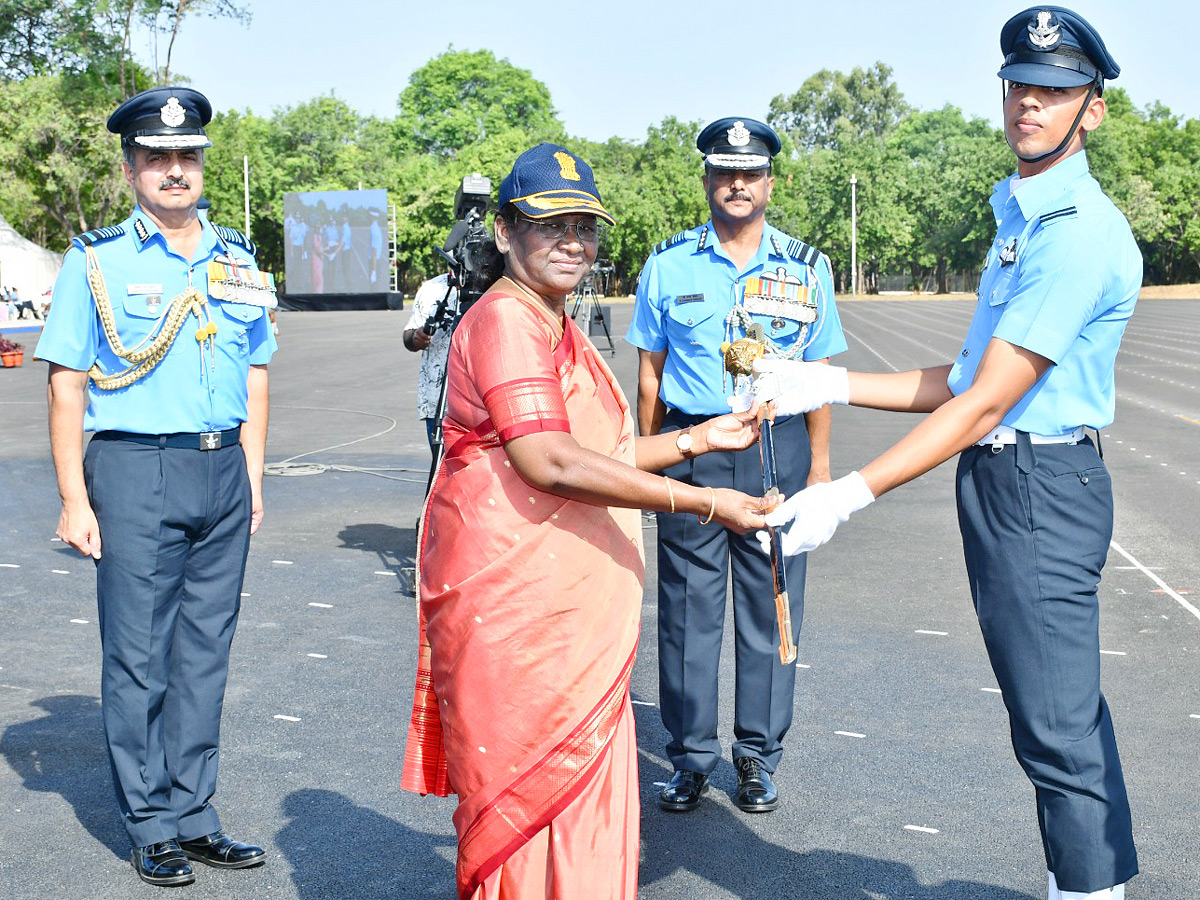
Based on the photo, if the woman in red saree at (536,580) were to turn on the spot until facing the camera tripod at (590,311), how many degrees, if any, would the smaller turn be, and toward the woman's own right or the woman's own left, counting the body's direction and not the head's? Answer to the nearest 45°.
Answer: approximately 135° to the woman's own left

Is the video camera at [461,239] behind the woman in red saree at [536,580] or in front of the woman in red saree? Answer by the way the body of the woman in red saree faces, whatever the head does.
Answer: behind

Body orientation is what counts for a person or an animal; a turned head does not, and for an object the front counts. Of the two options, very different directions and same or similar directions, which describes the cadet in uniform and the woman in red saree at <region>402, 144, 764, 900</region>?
very different directions

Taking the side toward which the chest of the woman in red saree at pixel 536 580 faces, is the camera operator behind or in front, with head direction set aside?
behind

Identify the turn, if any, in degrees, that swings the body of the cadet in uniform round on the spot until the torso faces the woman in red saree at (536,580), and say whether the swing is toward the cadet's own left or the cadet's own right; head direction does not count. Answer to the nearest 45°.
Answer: approximately 45° to the cadet's own left

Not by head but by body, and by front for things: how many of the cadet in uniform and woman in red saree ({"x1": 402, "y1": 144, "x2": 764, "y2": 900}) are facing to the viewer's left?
1

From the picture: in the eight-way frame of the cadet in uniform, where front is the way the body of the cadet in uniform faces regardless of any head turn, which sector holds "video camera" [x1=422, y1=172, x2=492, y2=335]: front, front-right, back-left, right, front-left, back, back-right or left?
front-right

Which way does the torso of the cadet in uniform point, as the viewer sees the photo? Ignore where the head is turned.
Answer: to the viewer's left

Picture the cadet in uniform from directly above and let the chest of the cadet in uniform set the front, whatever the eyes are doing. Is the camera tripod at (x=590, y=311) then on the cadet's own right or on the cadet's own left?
on the cadet's own right

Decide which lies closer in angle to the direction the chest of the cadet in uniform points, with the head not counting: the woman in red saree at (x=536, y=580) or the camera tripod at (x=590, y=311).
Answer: the woman in red saree

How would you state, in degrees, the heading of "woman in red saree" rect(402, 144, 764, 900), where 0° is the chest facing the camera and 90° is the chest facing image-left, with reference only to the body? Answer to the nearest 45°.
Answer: approximately 315°

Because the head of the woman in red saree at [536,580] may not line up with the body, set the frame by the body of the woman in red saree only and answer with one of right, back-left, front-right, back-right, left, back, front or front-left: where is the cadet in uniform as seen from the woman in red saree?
front-left

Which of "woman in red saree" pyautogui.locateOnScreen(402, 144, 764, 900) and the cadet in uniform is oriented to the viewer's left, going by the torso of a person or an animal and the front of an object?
the cadet in uniform
